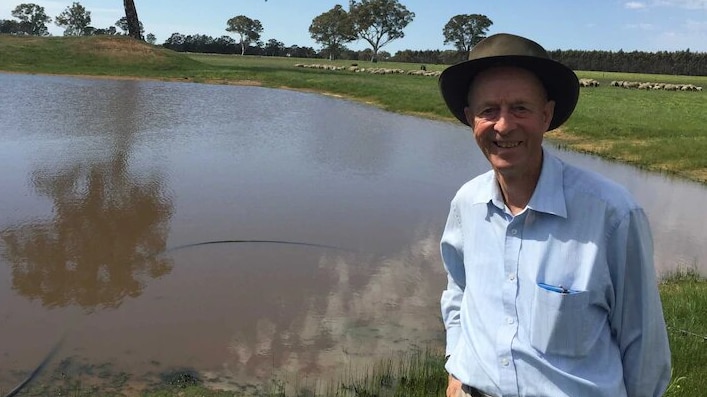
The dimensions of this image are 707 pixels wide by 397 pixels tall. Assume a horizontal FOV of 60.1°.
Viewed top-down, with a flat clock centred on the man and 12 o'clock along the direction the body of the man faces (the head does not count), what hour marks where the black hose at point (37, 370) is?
The black hose is roughly at 2 o'clock from the man.

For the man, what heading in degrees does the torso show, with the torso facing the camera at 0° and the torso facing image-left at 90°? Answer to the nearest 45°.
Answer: approximately 45°

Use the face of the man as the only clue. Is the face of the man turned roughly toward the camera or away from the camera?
toward the camera

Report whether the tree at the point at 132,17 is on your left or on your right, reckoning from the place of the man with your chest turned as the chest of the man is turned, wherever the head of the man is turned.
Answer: on your right
